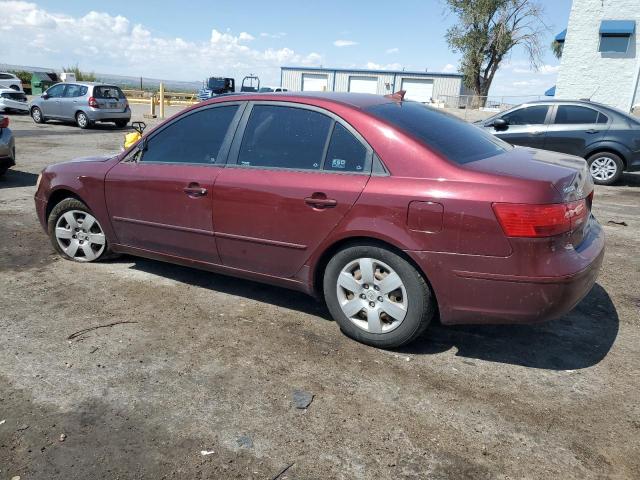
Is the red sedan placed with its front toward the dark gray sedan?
no

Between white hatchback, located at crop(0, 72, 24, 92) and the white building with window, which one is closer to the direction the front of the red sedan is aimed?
the white hatchback

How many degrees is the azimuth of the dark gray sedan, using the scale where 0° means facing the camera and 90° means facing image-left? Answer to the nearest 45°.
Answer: approximately 90°

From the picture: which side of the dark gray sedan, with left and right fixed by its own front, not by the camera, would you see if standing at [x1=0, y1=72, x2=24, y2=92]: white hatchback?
front

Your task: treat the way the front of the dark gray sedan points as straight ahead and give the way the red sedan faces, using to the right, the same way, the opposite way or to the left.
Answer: the same way

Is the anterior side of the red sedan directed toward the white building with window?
no

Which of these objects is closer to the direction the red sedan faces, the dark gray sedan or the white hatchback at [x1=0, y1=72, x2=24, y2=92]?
the white hatchback

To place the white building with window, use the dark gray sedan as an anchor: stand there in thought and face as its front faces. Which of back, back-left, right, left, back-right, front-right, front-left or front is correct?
right

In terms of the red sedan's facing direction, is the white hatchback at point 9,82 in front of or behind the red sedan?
in front

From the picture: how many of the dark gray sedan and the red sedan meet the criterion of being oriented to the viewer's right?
0

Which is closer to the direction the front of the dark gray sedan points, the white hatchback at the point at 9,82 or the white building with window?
the white hatchback

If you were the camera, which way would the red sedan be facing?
facing away from the viewer and to the left of the viewer

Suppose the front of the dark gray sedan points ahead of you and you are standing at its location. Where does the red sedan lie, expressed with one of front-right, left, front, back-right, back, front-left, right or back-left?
left
